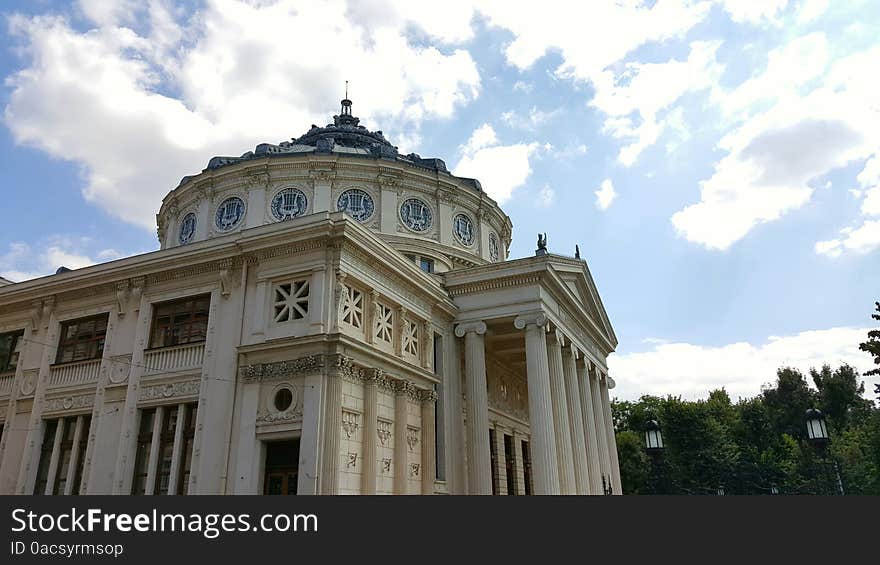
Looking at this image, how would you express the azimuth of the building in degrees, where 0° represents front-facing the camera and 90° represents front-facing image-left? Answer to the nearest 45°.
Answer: approximately 315°
